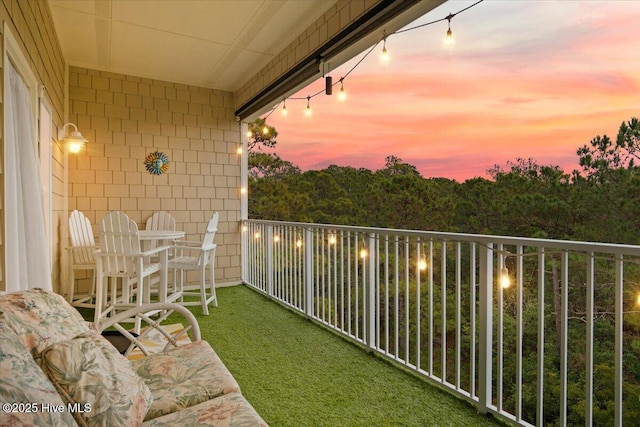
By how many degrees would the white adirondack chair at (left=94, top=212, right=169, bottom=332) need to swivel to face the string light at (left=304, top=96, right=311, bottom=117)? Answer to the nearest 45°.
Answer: approximately 45° to its right

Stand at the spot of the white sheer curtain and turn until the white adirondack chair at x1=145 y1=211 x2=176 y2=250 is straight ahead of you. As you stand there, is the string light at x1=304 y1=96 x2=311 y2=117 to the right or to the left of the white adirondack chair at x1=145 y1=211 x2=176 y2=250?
right

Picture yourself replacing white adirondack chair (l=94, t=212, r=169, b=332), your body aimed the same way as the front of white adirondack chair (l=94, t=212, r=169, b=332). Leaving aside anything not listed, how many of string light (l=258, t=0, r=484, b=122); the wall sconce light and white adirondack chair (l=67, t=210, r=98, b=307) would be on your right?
1

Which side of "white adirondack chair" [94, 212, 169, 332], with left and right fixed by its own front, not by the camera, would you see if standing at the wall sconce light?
left

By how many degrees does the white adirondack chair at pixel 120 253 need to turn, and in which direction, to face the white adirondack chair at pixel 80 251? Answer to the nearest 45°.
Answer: approximately 45° to its left

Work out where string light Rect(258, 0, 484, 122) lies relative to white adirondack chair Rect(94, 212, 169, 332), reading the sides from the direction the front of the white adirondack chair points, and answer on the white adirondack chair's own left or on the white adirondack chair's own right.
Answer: on the white adirondack chair's own right

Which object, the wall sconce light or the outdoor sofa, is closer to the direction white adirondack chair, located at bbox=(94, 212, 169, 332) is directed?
the wall sconce light

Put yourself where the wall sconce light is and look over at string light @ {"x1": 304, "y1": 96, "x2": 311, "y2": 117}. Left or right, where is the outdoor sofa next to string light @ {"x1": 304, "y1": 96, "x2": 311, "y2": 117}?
right

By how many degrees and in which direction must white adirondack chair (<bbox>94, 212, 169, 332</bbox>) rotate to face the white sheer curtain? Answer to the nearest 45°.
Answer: approximately 180°

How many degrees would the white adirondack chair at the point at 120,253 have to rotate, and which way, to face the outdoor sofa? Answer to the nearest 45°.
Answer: approximately 135° to its right

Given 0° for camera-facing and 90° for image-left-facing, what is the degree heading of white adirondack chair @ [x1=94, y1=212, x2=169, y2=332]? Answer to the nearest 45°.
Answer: approximately 225°

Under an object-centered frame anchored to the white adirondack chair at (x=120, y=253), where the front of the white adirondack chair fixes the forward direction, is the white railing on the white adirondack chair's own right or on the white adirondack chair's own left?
on the white adirondack chair's own right

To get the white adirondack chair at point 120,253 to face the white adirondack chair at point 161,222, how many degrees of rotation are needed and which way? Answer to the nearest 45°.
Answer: approximately 45° to its left
